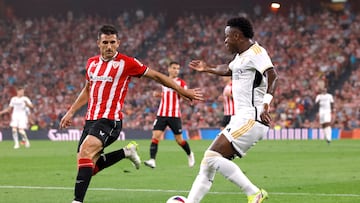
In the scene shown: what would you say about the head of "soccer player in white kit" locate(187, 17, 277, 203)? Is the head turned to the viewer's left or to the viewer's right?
to the viewer's left

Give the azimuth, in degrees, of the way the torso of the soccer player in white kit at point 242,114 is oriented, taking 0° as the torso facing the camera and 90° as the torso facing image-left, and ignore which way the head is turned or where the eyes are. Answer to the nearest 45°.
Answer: approximately 90°

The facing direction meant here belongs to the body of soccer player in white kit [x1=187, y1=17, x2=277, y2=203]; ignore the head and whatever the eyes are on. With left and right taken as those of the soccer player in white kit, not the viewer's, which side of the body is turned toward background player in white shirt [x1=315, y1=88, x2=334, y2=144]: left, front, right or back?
right
